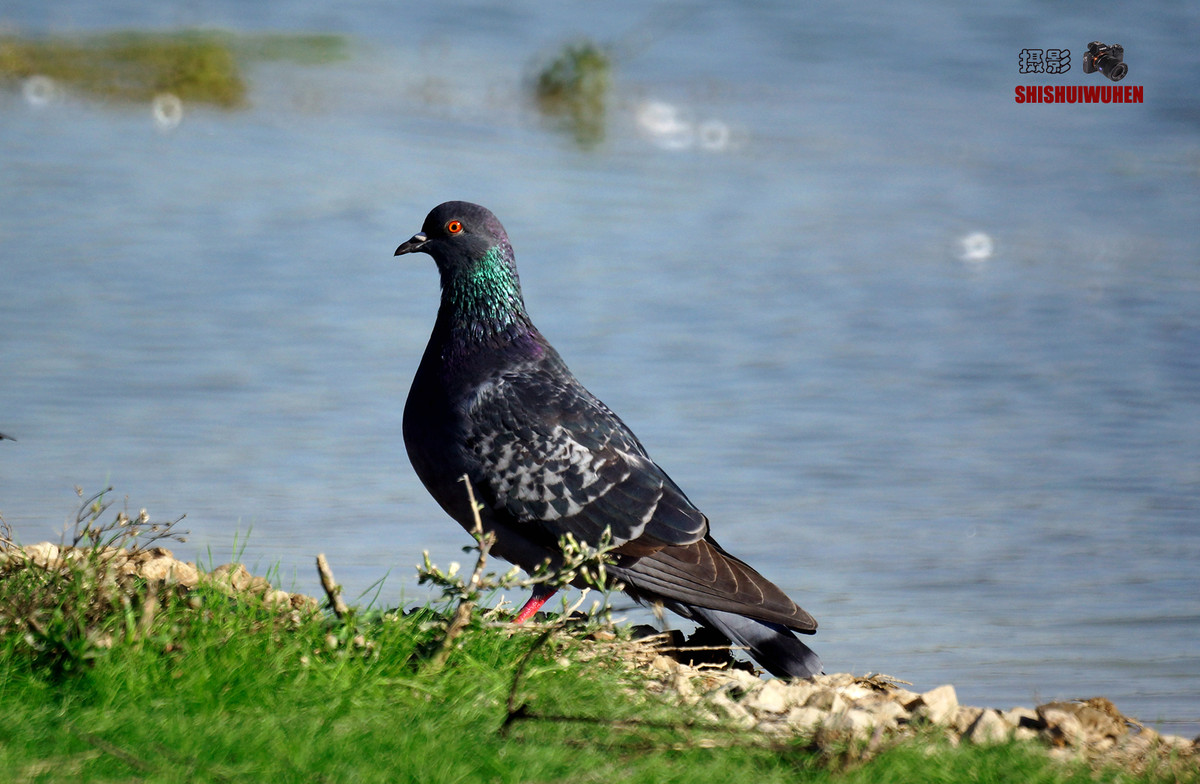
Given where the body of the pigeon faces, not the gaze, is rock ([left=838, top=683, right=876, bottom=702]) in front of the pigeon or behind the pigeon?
behind

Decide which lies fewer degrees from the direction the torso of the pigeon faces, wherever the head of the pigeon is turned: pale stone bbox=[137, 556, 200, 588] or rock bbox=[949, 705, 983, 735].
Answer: the pale stone

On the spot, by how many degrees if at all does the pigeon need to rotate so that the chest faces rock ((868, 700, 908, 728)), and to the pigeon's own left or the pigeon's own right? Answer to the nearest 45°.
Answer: approximately 135° to the pigeon's own left

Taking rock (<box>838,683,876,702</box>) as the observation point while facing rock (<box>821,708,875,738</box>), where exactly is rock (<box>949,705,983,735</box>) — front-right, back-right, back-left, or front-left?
front-left

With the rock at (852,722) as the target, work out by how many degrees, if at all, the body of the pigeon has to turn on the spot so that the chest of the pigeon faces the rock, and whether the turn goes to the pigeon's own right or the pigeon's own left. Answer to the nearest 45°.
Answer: approximately 135° to the pigeon's own left

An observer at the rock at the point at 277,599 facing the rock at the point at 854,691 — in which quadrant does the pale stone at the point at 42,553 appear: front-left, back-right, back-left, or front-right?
back-left

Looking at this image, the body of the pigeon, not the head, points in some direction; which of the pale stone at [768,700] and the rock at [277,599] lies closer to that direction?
the rock

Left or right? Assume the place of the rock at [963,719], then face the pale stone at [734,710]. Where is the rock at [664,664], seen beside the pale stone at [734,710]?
right

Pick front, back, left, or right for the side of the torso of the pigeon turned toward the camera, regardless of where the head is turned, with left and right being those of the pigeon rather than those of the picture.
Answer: left

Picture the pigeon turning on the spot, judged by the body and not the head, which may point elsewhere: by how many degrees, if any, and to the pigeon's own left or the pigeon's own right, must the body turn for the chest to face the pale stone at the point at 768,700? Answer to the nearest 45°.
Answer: approximately 135° to the pigeon's own left

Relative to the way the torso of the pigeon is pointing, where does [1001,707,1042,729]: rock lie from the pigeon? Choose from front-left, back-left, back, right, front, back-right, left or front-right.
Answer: back-left

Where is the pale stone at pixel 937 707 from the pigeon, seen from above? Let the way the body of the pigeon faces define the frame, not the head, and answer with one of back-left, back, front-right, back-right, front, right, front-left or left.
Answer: back-left

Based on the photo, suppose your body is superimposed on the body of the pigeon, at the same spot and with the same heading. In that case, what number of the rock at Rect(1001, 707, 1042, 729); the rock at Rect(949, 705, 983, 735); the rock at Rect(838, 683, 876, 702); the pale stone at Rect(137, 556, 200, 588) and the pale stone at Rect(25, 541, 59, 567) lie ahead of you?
2

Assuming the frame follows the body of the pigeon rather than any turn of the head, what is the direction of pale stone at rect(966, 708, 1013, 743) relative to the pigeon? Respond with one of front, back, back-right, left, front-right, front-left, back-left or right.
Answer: back-left

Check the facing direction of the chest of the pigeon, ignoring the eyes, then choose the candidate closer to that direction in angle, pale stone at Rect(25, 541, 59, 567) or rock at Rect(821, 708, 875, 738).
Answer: the pale stone
